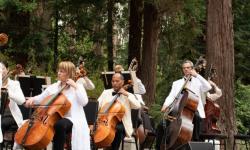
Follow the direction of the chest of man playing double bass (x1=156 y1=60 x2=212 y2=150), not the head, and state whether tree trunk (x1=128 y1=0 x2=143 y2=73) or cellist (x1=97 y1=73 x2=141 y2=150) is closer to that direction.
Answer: the cellist

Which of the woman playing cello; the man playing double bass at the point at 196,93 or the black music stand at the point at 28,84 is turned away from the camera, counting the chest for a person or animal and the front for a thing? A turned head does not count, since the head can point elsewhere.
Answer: the black music stand

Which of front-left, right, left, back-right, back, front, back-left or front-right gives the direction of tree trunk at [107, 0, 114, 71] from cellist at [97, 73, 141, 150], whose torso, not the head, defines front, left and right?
back-right

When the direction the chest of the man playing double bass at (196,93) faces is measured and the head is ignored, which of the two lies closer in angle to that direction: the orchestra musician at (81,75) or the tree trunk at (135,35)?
the orchestra musician

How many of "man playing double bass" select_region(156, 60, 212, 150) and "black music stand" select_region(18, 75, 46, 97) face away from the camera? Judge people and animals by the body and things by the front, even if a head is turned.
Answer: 1

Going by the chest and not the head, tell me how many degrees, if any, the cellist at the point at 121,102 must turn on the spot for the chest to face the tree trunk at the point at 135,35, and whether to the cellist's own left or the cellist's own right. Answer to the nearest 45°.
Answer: approximately 135° to the cellist's own right

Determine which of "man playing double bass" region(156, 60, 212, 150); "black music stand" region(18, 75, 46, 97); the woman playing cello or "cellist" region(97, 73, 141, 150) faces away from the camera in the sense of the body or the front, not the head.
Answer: the black music stand

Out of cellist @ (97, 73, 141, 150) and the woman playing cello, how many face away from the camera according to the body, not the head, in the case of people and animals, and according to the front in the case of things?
0

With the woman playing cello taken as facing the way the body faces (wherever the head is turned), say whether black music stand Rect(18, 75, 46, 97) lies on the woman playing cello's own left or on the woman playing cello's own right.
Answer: on the woman playing cello's own right

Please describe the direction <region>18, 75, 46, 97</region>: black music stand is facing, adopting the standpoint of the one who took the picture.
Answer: facing away from the viewer

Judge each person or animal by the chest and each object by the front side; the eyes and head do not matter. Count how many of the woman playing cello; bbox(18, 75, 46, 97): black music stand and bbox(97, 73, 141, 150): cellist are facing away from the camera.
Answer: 1

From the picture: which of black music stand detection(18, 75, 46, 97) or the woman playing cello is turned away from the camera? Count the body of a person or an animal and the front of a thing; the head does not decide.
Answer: the black music stand

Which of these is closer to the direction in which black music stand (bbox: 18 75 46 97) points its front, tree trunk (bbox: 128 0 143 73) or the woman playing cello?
the tree trunk

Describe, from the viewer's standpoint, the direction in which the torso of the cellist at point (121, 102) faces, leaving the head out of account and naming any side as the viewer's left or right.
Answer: facing the viewer and to the left of the viewer
